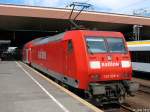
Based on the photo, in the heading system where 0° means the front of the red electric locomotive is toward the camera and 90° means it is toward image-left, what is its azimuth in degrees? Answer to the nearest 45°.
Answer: approximately 315°

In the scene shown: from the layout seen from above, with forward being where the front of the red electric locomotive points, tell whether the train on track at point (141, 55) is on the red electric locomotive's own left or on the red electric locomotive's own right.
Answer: on the red electric locomotive's own left
